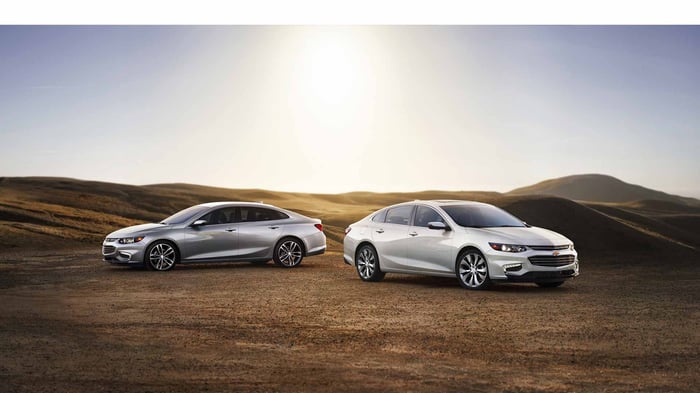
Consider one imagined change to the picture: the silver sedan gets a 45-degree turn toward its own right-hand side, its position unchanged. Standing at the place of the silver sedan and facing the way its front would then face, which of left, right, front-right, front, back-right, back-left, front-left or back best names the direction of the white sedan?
back

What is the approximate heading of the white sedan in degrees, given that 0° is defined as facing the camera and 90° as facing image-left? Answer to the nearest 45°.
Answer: approximately 315°

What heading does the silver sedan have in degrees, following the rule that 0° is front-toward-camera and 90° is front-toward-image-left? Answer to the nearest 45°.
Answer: approximately 90°
